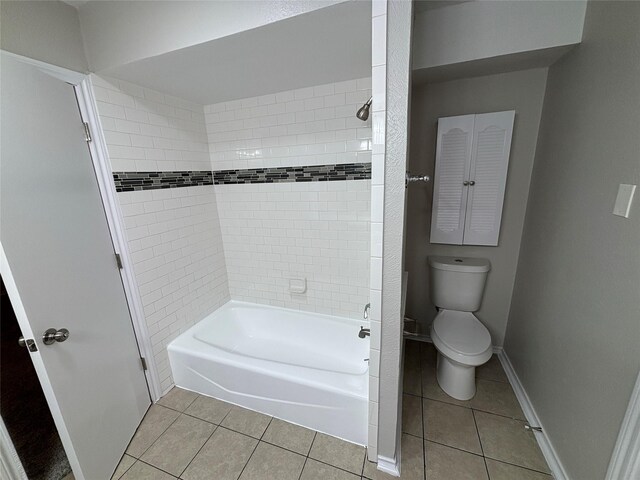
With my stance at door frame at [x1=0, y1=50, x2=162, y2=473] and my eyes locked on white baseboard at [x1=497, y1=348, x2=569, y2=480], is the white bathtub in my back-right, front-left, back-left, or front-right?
front-left

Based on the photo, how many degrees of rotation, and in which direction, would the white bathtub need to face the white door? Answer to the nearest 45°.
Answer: approximately 45° to its right

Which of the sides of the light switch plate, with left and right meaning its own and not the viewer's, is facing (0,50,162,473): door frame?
front

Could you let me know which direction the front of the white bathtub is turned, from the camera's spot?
facing the viewer and to the left of the viewer

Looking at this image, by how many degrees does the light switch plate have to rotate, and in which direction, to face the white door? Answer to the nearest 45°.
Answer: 0° — it already faces it

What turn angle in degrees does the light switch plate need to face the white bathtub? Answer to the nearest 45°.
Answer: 0° — it already faces it

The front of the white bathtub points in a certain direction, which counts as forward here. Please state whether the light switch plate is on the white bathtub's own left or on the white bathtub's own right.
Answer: on the white bathtub's own left

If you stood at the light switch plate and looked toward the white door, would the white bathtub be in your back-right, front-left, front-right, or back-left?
front-right

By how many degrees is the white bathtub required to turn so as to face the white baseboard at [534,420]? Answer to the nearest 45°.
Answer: approximately 90° to its left
